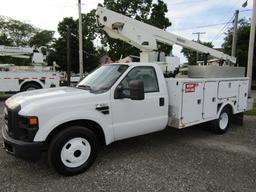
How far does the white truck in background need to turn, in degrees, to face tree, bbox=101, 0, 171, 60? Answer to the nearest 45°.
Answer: approximately 135° to its right

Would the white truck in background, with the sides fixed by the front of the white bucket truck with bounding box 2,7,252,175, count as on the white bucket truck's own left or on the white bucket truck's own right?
on the white bucket truck's own right

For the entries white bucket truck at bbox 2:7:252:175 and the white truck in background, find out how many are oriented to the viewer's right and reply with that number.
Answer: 0

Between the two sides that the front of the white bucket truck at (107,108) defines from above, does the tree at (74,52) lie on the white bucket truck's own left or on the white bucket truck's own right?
on the white bucket truck's own right

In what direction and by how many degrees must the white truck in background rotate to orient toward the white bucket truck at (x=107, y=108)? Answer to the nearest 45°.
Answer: approximately 90° to its left

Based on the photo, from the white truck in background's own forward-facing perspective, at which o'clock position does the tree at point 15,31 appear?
The tree is roughly at 3 o'clock from the white truck in background.

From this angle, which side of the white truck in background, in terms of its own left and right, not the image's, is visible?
left
